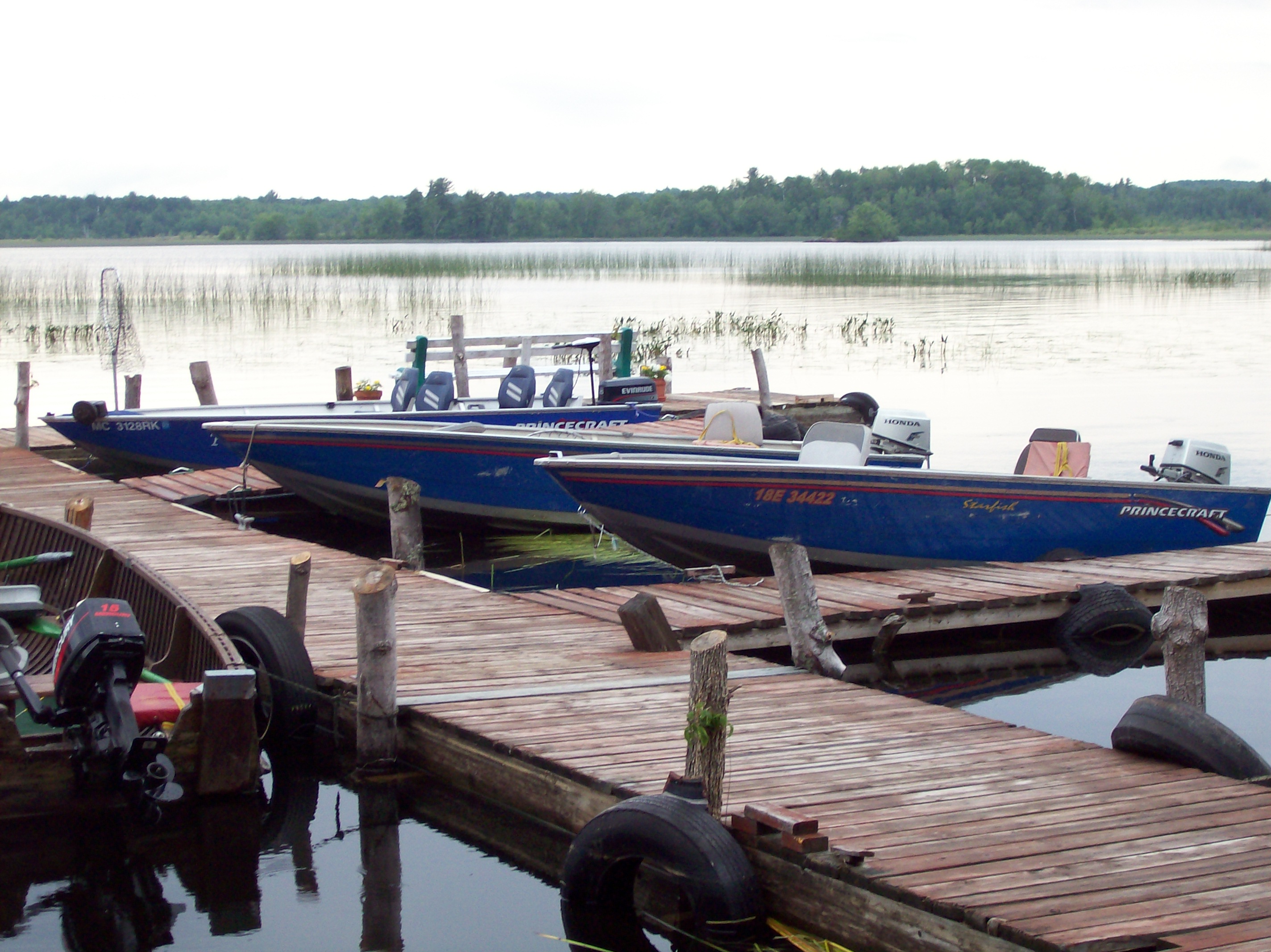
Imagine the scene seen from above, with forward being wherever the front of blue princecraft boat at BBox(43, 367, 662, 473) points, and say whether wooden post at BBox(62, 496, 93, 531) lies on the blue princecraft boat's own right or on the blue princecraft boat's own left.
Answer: on the blue princecraft boat's own left

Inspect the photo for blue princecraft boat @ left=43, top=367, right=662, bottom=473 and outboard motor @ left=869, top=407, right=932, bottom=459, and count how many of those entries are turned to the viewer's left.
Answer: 2

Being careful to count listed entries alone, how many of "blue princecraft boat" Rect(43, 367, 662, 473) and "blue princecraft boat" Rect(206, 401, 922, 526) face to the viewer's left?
2

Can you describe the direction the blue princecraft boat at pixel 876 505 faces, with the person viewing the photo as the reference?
facing to the left of the viewer

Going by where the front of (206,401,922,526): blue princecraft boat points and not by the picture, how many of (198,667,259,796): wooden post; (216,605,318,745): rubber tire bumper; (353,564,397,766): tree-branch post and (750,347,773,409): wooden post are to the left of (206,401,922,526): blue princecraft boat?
3

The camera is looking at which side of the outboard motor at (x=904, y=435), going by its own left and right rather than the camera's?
left

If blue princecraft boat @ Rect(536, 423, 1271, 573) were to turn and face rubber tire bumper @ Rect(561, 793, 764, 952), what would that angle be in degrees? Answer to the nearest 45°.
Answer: approximately 90° to its left

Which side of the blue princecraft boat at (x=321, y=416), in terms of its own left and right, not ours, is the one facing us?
left

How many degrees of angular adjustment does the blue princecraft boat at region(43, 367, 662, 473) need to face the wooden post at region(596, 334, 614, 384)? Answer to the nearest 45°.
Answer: approximately 135° to its right

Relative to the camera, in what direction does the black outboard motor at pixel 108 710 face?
facing away from the viewer and to the left of the viewer

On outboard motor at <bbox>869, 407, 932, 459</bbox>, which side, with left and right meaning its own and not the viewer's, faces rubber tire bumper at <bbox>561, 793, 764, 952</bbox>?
left

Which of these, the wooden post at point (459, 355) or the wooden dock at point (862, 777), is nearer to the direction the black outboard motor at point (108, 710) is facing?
the wooden post

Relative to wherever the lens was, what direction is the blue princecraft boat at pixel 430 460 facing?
facing to the left of the viewer
